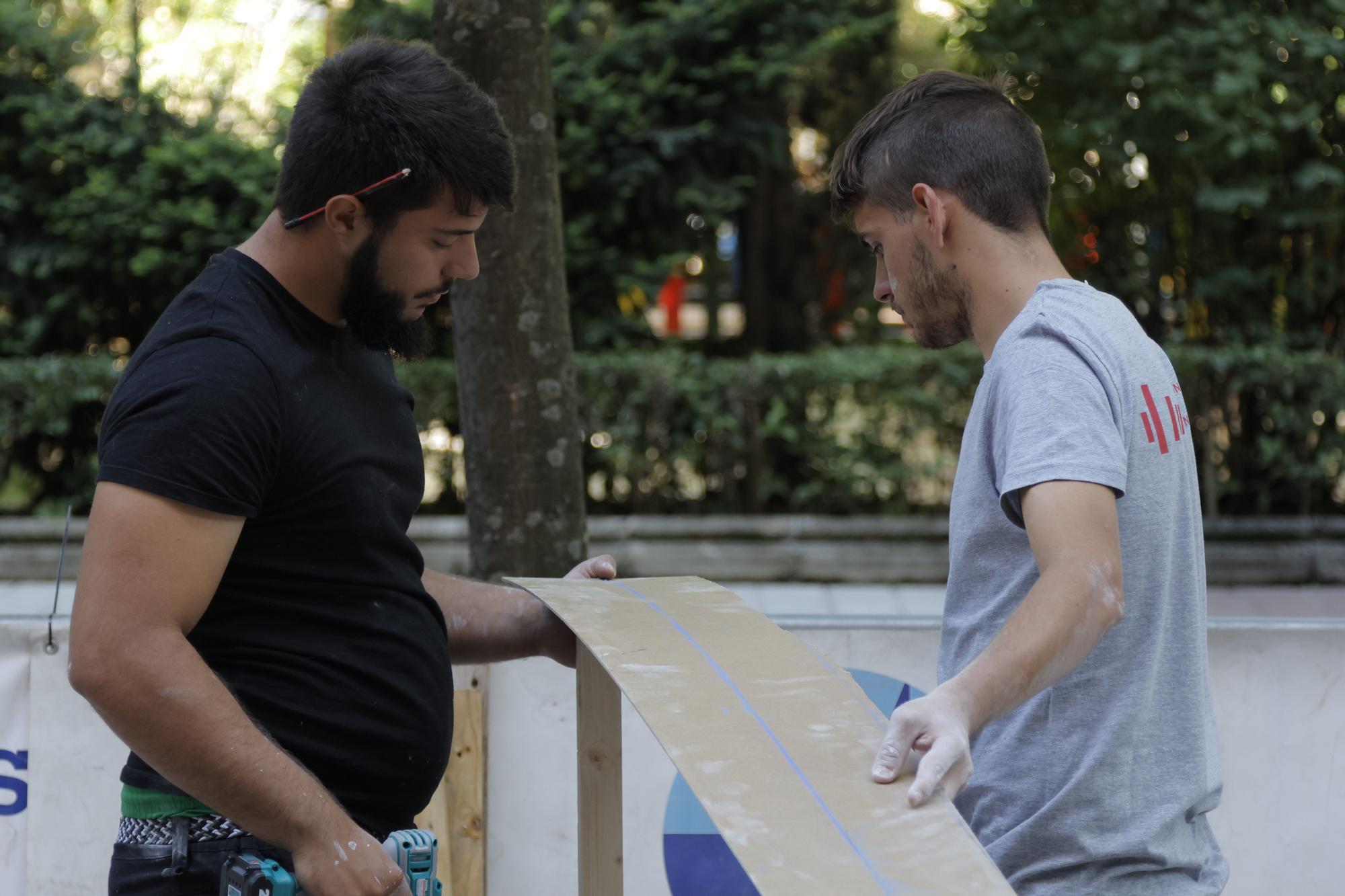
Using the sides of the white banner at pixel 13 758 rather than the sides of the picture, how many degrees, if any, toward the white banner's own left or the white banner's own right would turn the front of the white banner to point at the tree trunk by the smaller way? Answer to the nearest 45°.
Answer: approximately 90° to the white banner's own left

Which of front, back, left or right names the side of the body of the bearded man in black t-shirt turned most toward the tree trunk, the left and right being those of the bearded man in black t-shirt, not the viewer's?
left

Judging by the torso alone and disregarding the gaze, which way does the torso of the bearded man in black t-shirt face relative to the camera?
to the viewer's right

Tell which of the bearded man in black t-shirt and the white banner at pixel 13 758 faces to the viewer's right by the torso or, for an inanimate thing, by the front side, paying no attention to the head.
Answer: the bearded man in black t-shirt

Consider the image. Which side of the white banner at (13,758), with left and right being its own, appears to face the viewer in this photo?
front

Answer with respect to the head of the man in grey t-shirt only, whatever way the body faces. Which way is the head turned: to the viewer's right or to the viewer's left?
to the viewer's left

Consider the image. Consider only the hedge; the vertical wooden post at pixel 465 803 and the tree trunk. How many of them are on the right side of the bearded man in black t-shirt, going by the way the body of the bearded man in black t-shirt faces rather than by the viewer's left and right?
0

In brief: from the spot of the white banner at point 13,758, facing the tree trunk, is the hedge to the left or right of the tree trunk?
left

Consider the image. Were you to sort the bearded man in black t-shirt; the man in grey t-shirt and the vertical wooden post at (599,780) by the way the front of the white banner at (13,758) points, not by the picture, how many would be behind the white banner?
0

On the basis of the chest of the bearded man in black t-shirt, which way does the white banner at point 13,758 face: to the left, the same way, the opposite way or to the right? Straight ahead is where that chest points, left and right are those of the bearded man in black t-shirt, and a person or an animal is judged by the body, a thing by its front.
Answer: to the right

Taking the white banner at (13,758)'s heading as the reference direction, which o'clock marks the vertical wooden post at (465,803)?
The vertical wooden post is roughly at 10 o'clock from the white banner.

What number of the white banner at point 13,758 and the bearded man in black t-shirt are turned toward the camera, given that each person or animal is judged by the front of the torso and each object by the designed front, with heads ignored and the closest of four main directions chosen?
1

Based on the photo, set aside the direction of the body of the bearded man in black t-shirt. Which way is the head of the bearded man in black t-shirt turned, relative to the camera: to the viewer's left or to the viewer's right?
to the viewer's right

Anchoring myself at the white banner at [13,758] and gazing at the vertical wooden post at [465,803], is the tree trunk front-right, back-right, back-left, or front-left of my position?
front-left

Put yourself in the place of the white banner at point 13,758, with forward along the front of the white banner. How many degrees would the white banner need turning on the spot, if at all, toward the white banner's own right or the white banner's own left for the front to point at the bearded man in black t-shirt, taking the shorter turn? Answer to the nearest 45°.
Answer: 0° — it already faces them
